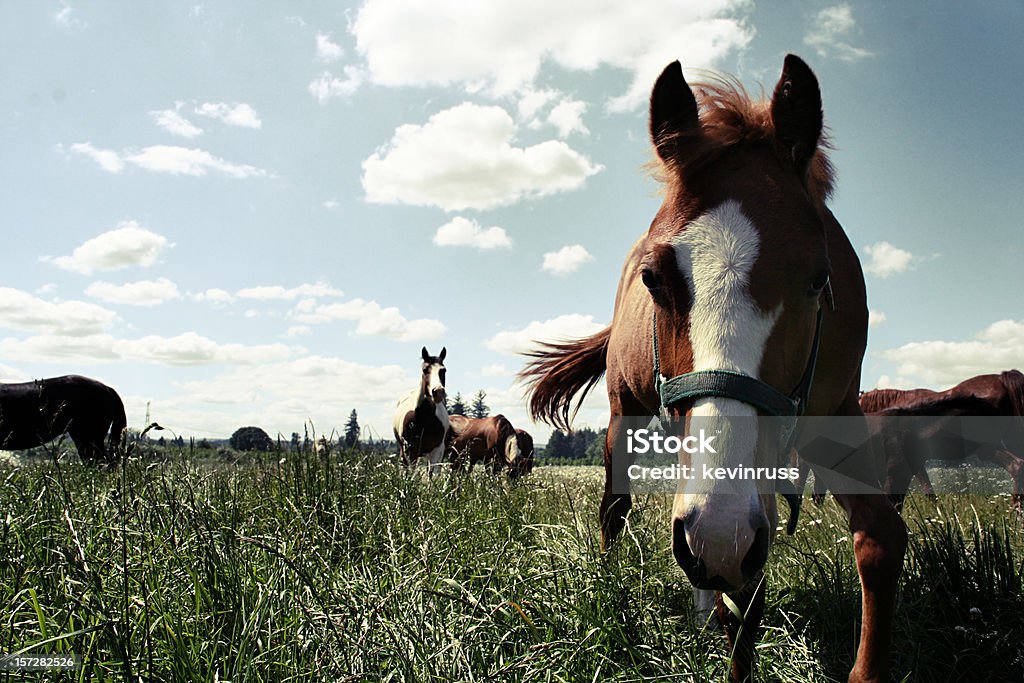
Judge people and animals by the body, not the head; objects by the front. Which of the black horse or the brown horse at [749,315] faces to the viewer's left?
the black horse

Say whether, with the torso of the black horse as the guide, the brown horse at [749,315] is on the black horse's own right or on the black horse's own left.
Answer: on the black horse's own left

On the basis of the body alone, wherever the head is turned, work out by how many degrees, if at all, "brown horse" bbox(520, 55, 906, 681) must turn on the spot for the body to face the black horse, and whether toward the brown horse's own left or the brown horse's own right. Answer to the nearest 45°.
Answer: approximately 135° to the brown horse's own right

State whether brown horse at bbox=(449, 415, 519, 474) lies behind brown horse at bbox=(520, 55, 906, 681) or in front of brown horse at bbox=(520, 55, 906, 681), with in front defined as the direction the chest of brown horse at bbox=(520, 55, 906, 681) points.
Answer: behind

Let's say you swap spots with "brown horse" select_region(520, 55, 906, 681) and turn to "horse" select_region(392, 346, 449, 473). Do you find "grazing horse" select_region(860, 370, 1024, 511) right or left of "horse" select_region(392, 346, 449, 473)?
right

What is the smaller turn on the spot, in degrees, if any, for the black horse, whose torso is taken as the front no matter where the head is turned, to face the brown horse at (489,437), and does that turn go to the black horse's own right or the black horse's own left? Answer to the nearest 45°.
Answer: approximately 180°

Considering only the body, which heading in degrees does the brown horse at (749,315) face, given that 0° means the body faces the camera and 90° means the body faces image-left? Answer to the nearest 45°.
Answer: approximately 0°

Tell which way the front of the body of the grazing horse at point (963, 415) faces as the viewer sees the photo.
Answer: to the viewer's left

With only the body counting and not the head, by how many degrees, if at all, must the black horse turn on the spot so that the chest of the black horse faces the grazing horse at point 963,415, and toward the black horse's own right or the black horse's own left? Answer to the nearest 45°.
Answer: approximately 135° to the black horse's own left

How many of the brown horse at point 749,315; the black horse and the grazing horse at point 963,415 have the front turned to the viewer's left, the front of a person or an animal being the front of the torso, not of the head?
2

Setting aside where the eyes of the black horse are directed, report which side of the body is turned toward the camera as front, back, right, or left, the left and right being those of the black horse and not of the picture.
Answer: left
